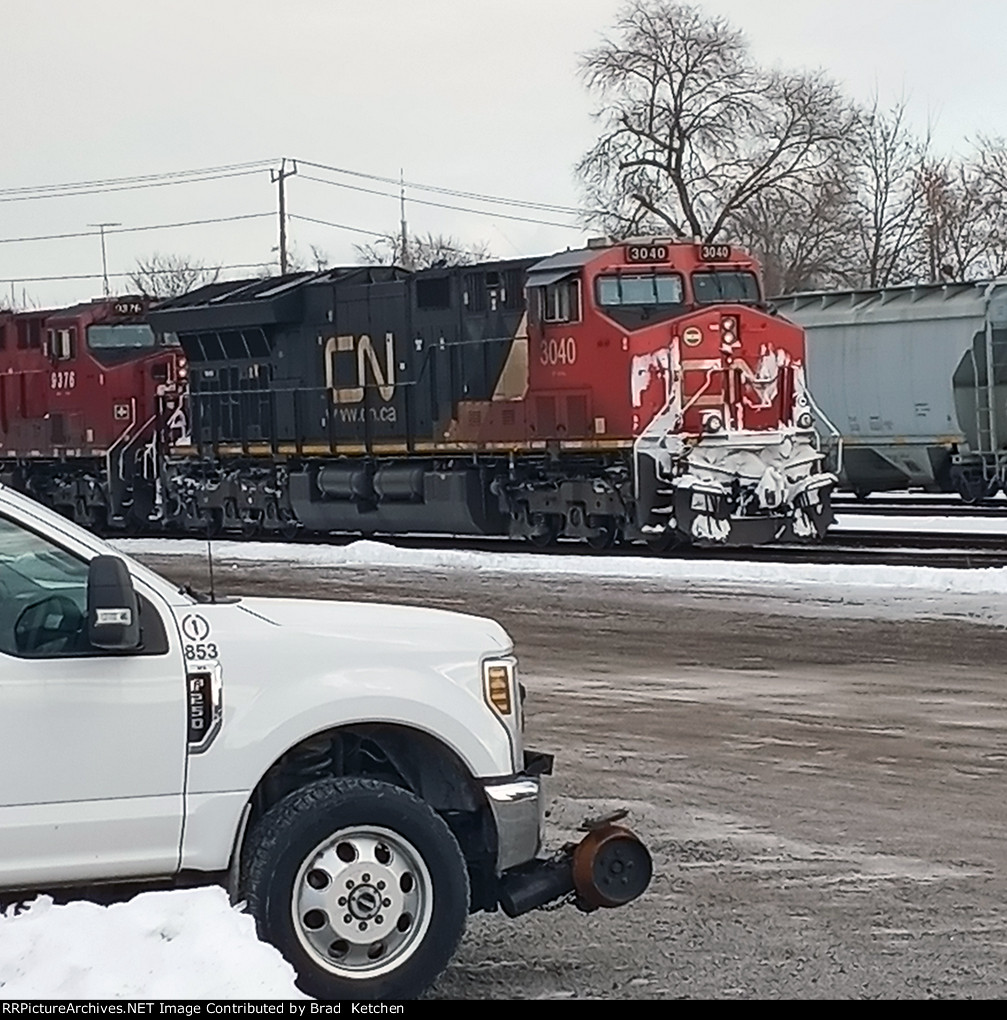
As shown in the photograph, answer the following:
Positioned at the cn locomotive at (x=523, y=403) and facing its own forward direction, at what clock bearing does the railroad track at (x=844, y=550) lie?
The railroad track is roughly at 11 o'clock from the cn locomotive.

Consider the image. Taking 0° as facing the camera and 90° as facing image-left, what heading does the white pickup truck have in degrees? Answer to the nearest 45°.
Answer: approximately 270°

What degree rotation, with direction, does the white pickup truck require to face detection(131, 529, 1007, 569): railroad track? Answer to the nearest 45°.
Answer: approximately 45° to its left

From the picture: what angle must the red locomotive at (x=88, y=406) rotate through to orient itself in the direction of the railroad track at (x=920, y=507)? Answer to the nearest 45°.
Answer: approximately 45° to its left

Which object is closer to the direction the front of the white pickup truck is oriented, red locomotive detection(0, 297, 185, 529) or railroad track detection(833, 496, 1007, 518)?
the railroad track

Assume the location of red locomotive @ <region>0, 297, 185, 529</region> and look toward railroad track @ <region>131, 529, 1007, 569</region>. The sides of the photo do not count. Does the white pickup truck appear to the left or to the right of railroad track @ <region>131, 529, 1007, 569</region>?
right

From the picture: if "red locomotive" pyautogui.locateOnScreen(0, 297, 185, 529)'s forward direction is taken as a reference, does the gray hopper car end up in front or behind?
in front

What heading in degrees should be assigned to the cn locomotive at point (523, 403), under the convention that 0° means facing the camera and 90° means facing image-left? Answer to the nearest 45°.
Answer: approximately 315°

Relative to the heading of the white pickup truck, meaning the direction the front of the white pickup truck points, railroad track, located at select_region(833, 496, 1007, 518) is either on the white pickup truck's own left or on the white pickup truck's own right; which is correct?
on the white pickup truck's own left

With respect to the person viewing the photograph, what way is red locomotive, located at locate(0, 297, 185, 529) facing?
facing the viewer and to the right of the viewer
